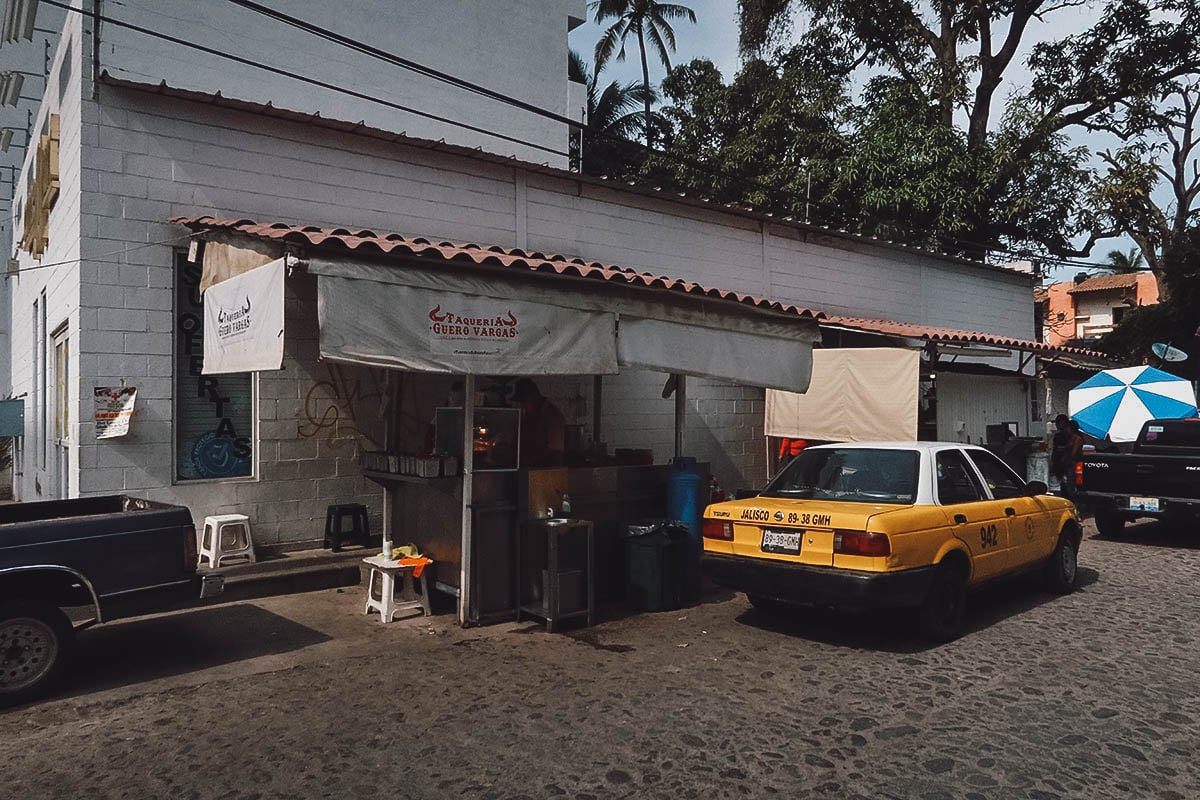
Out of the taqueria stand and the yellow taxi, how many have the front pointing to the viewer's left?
0

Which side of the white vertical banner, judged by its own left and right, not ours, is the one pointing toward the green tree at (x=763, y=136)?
back

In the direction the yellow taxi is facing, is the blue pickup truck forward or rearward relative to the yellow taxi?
rearward

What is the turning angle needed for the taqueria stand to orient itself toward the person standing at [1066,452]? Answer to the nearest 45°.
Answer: approximately 90° to its left

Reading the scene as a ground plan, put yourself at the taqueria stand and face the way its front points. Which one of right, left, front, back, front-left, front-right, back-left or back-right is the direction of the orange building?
left

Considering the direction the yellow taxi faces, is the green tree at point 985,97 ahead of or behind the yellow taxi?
ahead

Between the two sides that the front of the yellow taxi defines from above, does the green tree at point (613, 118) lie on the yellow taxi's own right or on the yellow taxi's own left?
on the yellow taxi's own left

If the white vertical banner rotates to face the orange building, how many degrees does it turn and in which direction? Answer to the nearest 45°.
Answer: approximately 180°

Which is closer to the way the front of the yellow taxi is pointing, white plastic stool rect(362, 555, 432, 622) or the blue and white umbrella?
the blue and white umbrella

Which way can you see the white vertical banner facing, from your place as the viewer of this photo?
facing the viewer and to the left of the viewer

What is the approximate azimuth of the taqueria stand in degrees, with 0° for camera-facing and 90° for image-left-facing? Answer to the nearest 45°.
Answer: approximately 315°

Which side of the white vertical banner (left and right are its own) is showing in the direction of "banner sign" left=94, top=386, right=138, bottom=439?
right

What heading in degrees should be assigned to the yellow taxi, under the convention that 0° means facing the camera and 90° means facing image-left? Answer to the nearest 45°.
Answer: approximately 225°

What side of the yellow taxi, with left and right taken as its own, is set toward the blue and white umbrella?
front
